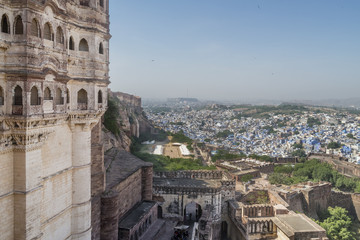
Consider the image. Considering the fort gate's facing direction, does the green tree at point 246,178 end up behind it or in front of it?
behind

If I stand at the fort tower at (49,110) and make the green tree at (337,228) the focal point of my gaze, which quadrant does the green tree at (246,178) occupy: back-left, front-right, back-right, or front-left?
front-left

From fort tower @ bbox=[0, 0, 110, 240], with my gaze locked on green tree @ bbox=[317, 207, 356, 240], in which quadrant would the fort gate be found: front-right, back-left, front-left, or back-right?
front-left

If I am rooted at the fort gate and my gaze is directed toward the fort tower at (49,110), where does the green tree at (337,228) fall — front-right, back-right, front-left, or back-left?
back-left

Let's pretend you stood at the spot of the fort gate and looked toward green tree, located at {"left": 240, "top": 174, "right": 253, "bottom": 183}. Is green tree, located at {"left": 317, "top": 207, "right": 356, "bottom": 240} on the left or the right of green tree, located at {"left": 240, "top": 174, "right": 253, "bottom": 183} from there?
right

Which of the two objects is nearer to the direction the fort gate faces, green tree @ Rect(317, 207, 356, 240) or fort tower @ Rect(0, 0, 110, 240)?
the fort tower

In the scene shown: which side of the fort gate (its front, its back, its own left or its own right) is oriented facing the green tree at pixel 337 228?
left

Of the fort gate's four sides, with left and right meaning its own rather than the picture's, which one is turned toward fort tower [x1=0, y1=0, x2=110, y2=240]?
front

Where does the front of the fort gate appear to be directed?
toward the camera
